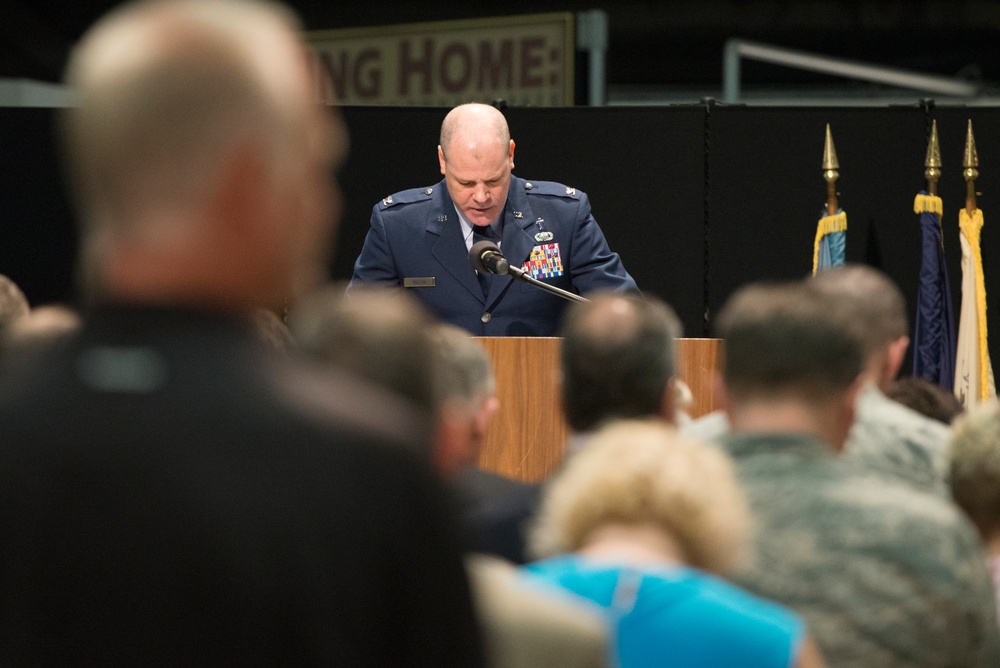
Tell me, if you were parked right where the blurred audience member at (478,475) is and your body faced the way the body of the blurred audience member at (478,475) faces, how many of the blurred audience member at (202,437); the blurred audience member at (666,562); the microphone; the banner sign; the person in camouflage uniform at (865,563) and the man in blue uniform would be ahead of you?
3

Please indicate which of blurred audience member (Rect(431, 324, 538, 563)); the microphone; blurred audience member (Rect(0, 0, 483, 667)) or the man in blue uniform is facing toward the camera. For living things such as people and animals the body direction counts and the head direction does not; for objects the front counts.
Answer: the man in blue uniform

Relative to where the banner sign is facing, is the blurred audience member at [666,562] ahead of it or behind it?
ahead

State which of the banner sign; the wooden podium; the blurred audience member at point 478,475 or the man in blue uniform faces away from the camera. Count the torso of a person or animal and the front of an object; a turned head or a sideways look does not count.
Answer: the blurred audience member

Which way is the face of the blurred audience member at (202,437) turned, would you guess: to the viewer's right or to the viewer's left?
to the viewer's right

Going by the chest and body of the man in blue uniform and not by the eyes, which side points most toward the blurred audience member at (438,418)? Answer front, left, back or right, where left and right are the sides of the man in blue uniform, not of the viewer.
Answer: front

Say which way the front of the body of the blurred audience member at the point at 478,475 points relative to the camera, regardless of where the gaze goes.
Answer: away from the camera

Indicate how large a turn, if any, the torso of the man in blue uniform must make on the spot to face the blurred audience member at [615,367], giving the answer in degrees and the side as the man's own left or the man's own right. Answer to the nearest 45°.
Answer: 0° — they already face them

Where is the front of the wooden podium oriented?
toward the camera

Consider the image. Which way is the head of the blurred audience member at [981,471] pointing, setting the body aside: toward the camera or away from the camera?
away from the camera

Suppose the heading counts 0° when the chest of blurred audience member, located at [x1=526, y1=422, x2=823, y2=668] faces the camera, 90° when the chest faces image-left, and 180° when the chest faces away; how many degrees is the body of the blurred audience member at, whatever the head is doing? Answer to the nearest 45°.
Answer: approximately 180°

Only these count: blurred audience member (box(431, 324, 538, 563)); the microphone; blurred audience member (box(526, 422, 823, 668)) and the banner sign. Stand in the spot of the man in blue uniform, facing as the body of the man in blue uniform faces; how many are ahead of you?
3

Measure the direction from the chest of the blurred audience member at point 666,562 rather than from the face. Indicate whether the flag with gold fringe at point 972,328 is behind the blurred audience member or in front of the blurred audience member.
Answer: in front

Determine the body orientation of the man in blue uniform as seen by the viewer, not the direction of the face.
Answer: toward the camera

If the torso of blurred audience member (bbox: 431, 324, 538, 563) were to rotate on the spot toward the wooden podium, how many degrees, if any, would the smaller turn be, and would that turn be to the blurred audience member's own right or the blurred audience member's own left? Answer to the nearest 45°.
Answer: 0° — they already face it

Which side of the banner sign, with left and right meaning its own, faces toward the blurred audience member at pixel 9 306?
front
